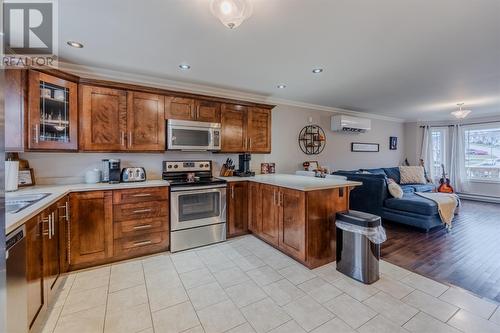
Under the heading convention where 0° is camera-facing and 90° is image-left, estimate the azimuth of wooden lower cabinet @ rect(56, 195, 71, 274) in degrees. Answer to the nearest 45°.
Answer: approximately 270°

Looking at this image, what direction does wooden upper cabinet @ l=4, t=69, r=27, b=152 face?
to the viewer's right

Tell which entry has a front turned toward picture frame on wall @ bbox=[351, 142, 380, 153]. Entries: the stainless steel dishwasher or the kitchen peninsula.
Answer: the stainless steel dishwasher

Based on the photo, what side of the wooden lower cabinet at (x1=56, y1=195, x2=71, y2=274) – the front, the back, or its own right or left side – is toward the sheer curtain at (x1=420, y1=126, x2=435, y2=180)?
front

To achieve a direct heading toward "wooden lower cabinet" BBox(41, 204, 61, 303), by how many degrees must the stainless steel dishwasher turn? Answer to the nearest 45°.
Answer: approximately 90° to its left

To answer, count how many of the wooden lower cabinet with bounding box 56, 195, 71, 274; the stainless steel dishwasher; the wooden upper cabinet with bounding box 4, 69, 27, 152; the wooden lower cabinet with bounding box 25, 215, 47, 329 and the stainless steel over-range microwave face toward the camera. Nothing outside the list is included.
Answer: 1

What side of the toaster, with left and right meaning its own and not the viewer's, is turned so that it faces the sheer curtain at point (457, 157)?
left

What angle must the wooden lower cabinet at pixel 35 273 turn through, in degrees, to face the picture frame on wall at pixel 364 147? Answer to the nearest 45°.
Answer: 0° — it already faces it

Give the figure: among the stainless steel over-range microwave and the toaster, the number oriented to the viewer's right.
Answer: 0

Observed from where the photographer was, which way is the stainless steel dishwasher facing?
facing to the right of the viewer

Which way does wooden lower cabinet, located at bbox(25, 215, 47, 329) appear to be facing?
to the viewer's right
